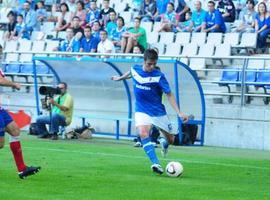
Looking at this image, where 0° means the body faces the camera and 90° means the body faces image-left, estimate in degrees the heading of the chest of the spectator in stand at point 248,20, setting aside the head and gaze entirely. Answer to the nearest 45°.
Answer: approximately 45°

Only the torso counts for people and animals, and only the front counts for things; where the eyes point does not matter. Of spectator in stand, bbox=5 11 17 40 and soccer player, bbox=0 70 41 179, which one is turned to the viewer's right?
the soccer player

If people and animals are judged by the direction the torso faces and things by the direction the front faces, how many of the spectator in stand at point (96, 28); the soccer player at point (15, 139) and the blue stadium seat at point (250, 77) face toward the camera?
2

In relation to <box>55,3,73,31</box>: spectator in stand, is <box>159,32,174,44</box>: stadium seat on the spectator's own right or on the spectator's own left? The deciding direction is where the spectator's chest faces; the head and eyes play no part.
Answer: on the spectator's own left

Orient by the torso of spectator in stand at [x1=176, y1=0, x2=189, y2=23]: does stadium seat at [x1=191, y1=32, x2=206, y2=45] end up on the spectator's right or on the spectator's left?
on the spectator's left

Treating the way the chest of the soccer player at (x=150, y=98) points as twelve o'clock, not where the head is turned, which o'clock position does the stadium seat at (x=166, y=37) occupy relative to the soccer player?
The stadium seat is roughly at 6 o'clock from the soccer player.

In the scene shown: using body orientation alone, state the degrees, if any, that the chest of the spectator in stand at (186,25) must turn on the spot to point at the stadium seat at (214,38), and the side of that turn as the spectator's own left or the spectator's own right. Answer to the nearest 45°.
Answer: approximately 90° to the spectator's own left

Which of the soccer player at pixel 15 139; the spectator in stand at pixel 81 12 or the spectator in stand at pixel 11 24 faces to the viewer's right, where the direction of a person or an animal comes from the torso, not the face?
the soccer player

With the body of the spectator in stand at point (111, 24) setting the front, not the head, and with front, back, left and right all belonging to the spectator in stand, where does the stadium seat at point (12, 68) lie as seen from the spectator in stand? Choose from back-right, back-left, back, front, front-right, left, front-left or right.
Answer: right
